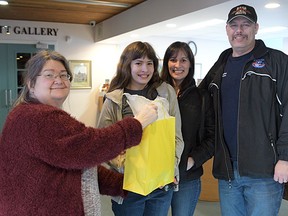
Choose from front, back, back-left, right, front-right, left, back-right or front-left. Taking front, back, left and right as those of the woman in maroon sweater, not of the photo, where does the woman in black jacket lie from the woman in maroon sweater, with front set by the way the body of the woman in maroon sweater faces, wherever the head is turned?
front-left

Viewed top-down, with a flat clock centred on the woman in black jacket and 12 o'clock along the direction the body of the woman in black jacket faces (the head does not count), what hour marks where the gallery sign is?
The gallery sign is roughly at 3 o'clock from the woman in black jacket.

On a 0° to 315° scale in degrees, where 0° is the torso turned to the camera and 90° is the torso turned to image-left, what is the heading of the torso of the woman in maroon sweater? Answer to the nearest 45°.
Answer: approximately 270°

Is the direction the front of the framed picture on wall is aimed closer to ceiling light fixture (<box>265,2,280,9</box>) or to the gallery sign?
the ceiling light fixture

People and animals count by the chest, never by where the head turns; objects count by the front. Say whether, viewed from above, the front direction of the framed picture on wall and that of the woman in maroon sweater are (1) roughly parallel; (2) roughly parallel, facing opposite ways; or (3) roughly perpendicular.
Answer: roughly perpendicular

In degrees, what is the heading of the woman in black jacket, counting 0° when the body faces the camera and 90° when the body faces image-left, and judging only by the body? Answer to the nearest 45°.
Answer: approximately 45°

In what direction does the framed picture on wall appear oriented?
toward the camera

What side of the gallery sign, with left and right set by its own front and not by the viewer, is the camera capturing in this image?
front

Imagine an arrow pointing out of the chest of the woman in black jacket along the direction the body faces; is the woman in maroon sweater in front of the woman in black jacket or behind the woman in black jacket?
in front
